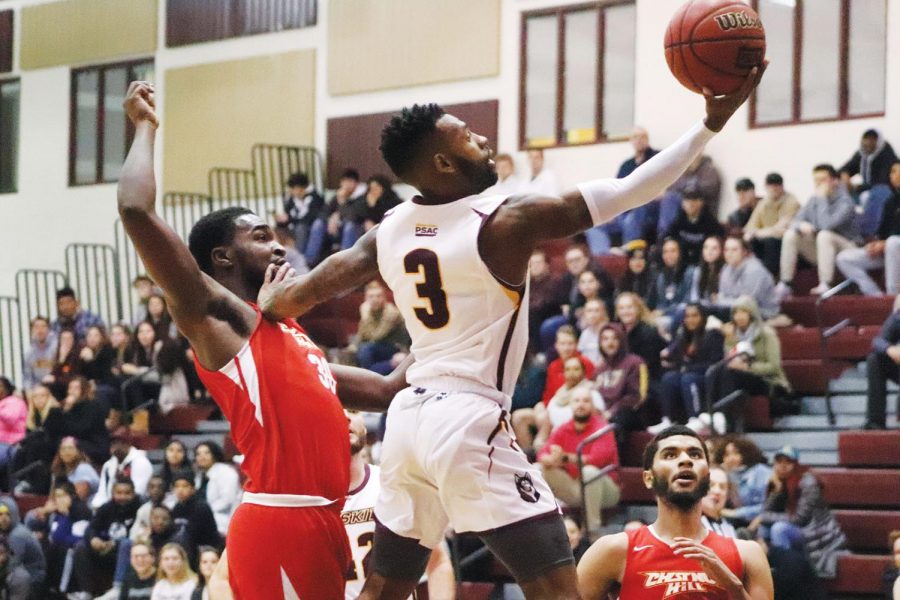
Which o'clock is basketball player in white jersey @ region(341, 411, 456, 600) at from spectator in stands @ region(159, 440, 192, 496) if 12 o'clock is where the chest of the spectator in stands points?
The basketball player in white jersey is roughly at 12 o'clock from the spectator in stands.

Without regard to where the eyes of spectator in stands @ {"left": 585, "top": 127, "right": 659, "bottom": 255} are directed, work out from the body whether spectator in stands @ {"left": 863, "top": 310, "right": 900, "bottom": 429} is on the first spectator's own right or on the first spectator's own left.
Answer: on the first spectator's own left

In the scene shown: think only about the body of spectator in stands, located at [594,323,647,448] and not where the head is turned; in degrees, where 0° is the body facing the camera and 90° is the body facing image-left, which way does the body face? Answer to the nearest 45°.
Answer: approximately 45°

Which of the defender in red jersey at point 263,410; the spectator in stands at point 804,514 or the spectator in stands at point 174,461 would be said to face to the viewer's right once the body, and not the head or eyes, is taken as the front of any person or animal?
the defender in red jersey

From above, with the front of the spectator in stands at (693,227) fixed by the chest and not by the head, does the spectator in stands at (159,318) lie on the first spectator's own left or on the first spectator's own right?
on the first spectator's own right

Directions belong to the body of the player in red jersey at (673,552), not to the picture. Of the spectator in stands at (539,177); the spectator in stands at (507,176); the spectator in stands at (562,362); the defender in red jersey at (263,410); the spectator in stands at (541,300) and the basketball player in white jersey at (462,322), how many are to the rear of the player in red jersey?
4

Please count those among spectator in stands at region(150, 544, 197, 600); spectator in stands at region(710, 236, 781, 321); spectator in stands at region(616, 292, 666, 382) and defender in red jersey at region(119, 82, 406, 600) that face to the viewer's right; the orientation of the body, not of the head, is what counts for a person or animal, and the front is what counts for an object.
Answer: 1

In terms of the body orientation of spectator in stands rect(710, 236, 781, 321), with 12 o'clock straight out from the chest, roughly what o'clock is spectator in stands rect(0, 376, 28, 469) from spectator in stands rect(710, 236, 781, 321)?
spectator in stands rect(0, 376, 28, 469) is roughly at 2 o'clock from spectator in stands rect(710, 236, 781, 321).

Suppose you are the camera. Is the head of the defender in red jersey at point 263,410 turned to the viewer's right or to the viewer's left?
to the viewer's right

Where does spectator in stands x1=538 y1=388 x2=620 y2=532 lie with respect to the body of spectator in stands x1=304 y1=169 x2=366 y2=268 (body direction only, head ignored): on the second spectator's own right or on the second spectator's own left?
on the second spectator's own left

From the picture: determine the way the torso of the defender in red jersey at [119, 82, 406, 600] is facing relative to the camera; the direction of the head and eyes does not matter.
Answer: to the viewer's right
